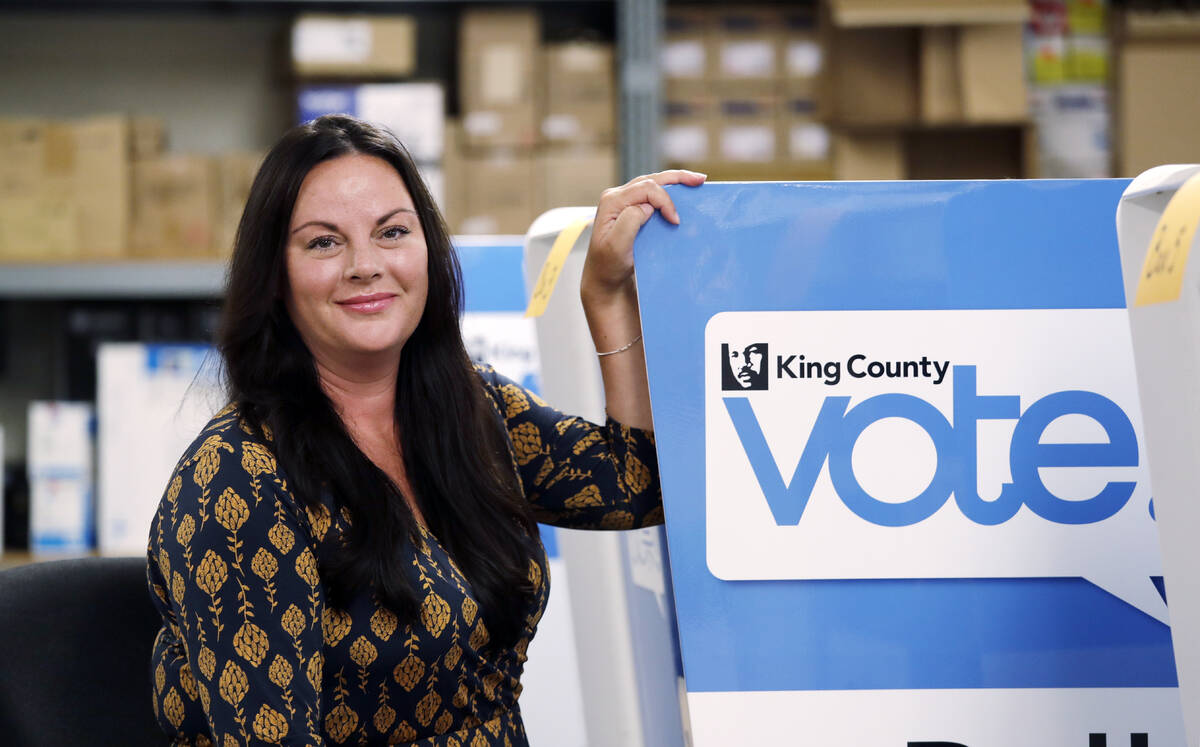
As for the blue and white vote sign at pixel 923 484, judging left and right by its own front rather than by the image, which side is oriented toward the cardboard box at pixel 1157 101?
back

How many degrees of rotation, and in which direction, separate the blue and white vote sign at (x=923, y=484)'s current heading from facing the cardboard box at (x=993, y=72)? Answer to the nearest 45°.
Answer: approximately 180°

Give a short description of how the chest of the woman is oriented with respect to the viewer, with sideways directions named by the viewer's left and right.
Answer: facing the viewer and to the right of the viewer

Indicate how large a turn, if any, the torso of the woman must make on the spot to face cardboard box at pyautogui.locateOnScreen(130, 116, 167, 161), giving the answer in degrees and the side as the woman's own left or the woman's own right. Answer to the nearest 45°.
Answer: approximately 135° to the woman's own left

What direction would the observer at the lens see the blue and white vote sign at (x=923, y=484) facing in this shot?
facing the viewer

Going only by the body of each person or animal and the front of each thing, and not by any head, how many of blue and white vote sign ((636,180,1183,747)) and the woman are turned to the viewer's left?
0

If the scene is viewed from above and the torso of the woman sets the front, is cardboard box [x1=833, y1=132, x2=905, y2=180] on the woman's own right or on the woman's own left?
on the woman's own left

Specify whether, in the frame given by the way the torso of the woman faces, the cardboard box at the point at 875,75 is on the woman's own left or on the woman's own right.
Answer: on the woman's own left

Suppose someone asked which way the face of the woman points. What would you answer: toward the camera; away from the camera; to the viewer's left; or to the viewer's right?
toward the camera

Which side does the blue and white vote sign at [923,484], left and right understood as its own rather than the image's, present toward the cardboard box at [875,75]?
back
